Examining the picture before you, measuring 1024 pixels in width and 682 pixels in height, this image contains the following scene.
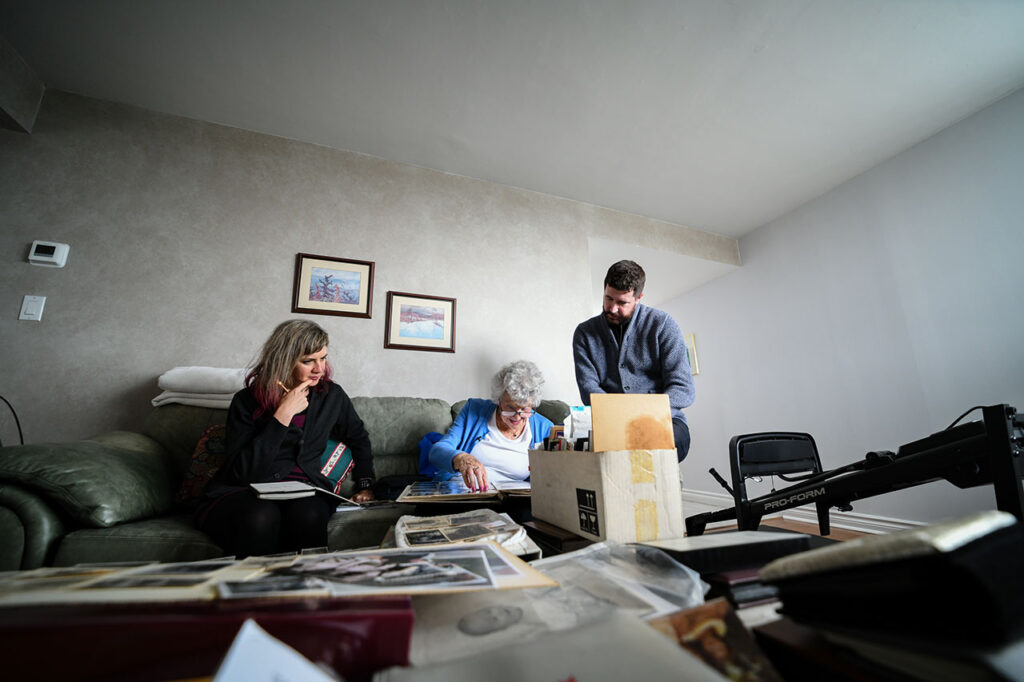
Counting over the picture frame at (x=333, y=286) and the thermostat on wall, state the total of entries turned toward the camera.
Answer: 2

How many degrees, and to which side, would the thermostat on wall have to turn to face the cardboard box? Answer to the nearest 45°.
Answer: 0° — it already faces it

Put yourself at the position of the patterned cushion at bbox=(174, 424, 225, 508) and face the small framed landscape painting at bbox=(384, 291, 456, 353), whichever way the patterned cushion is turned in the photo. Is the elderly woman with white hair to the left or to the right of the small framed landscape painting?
right

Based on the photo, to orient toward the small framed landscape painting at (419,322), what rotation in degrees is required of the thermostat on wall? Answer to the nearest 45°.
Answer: approximately 45° to its left

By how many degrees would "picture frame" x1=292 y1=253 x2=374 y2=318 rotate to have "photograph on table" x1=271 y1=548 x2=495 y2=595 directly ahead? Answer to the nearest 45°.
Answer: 0° — it already faces it

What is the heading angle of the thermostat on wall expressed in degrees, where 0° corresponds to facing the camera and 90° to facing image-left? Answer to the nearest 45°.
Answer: approximately 0°

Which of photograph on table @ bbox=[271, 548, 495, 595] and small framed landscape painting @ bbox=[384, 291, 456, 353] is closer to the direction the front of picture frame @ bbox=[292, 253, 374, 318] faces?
the photograph on table
